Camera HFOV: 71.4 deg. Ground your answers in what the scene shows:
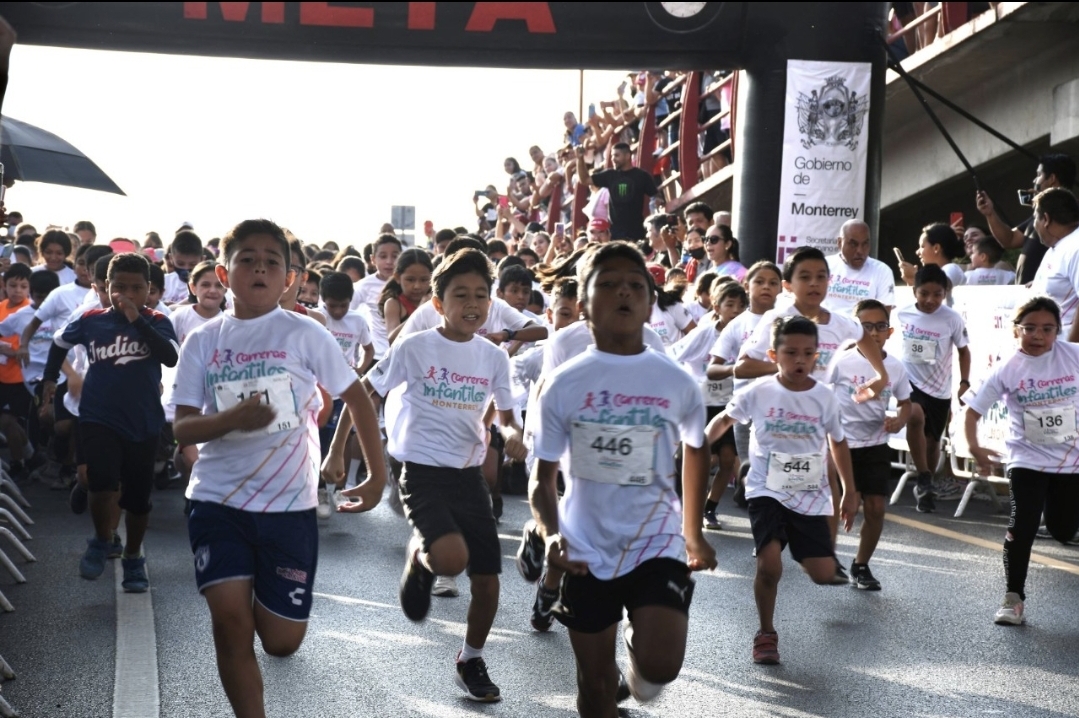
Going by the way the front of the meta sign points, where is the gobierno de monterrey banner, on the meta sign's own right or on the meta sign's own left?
on the meta sign's own left

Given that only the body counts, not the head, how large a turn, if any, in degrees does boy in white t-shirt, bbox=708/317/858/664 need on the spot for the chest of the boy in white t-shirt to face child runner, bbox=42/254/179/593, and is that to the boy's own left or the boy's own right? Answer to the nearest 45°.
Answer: approximately 90° to the boy's own right

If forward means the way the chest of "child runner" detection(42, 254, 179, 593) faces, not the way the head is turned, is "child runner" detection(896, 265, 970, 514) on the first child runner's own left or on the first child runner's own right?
on the first child runner's own left

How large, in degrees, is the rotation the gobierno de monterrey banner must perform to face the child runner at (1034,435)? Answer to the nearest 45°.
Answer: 0° — it already faces them

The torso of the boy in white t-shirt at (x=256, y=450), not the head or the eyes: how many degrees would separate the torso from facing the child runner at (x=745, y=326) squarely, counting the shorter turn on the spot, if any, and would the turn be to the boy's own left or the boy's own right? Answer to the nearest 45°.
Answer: approximately 135° to the boy's own left
